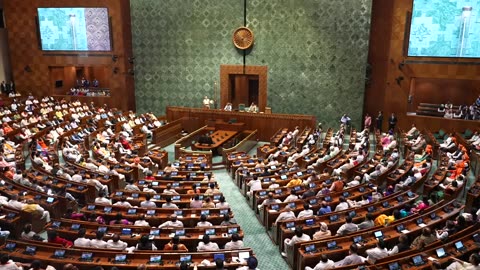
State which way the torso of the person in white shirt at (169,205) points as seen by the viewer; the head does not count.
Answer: away from the camera

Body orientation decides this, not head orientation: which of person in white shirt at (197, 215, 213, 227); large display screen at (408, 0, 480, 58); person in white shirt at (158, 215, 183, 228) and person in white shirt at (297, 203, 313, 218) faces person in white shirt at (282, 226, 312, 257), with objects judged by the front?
the large display screen

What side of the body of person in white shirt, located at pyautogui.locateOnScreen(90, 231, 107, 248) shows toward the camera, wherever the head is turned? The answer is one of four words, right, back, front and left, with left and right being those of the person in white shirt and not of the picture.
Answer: back

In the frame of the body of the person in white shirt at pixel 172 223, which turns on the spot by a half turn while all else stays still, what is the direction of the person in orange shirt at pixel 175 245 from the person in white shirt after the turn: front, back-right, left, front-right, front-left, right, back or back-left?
front

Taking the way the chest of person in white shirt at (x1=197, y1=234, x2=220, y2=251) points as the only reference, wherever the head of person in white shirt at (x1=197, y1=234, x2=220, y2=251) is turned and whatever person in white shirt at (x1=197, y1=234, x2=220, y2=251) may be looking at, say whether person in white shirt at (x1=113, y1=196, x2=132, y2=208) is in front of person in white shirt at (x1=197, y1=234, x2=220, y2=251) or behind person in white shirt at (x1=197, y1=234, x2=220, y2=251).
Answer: in front

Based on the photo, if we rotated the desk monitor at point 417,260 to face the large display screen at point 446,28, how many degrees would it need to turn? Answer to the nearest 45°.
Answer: approximately 135° to its left

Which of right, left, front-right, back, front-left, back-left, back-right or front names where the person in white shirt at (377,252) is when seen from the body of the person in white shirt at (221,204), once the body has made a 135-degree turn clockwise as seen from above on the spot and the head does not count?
front

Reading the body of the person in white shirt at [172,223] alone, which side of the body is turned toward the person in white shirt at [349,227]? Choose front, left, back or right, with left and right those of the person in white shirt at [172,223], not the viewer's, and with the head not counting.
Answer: right

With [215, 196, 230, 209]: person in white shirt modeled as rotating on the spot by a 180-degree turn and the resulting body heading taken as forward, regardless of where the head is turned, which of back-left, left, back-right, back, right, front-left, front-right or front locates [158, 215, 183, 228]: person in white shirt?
front-right

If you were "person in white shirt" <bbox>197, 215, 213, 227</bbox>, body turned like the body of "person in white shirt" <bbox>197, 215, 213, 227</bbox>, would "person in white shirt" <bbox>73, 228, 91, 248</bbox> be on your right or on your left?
on your left

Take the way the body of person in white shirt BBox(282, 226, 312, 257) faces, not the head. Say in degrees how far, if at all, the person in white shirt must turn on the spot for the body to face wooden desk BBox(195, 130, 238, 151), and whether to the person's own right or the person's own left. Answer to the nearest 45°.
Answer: approximately 45° to the person's own right

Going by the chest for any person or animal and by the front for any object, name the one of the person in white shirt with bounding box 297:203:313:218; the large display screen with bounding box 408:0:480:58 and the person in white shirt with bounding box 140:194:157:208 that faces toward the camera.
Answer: the large display screen

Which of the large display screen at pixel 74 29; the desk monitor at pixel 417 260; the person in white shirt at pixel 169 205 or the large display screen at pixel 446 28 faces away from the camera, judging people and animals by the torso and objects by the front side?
the person in white shirt

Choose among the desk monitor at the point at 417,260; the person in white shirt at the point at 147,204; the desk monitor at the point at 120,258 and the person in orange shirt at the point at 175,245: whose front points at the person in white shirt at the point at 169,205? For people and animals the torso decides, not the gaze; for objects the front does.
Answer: the person in orange shirt

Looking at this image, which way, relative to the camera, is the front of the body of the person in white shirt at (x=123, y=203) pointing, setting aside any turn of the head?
away from the camera

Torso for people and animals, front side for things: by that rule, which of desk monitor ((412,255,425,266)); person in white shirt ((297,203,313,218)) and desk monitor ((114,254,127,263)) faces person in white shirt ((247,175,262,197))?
person in white shirt ((297,203,313,218))

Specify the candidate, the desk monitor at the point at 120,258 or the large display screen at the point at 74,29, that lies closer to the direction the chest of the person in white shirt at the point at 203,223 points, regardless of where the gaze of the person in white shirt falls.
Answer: the large display screen

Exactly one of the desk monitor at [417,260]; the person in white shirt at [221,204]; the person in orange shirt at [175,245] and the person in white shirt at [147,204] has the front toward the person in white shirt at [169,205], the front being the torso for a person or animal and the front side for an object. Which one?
the person in orange shirt
